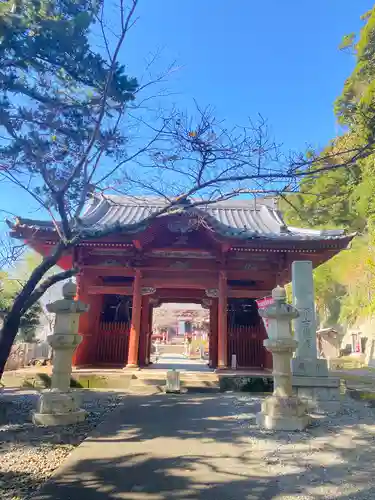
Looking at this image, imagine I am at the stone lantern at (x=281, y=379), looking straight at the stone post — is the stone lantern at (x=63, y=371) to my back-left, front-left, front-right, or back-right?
back-left

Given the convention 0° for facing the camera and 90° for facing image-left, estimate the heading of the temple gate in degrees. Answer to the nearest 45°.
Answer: approximately 0°

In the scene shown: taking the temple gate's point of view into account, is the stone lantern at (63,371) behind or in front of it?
in front

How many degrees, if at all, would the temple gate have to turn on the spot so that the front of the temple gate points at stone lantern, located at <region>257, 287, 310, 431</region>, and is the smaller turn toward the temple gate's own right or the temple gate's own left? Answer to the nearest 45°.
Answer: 0° — it already faces it

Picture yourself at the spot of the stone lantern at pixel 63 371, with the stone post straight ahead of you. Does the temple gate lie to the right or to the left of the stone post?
left

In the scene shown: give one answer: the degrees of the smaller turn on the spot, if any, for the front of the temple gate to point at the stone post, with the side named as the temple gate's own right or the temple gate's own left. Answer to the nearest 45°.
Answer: approximately 45° to the temple gate's own left
